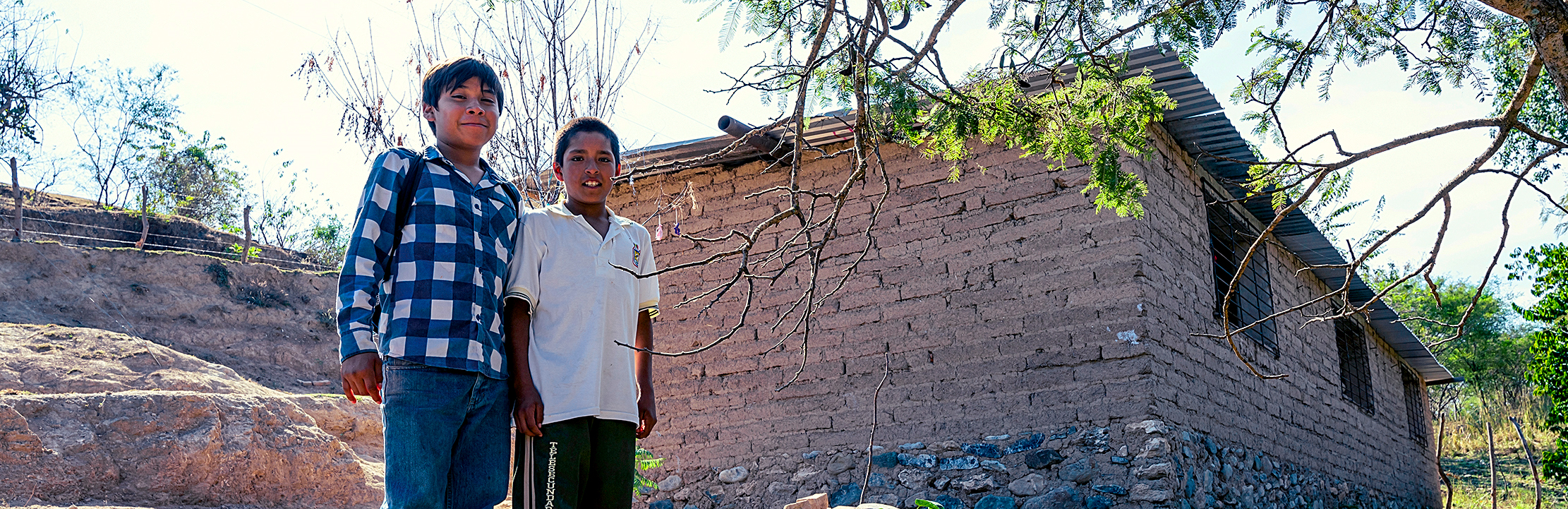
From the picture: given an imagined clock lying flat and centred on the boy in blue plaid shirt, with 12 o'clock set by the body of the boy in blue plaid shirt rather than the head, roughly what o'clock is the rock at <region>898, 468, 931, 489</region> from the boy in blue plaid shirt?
The rock is roughly at 9 o'clock from the boy in blue plaid shirt.

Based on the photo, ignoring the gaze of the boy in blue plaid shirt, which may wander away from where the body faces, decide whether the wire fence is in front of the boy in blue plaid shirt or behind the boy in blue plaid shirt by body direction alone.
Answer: behind

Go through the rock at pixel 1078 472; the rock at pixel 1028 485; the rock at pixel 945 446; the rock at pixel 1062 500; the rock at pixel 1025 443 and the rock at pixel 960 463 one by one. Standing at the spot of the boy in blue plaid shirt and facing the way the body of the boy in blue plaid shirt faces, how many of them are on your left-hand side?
6

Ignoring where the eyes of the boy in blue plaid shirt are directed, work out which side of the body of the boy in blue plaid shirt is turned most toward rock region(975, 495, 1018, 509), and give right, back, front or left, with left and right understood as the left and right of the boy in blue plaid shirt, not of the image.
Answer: left

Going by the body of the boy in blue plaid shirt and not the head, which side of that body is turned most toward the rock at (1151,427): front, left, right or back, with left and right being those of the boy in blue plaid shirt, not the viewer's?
left

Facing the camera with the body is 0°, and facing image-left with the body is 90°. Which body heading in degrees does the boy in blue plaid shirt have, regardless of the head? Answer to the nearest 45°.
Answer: approximately 315°

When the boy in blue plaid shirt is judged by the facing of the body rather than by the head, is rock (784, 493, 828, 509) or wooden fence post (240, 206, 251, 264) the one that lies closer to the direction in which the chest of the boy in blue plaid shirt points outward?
the rock

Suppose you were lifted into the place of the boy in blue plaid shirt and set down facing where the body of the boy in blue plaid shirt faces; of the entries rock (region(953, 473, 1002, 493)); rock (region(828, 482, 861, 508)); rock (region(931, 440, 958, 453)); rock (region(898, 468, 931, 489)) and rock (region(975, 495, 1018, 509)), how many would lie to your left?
5

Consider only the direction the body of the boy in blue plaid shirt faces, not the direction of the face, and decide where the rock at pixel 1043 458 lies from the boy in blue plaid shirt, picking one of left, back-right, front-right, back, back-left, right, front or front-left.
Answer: left

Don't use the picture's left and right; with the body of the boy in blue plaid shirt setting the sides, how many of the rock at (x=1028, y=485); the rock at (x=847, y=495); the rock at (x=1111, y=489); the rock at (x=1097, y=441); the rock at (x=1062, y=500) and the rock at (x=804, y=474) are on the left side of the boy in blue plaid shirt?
6

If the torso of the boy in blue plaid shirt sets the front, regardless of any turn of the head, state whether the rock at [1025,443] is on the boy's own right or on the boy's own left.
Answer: on the boy's own left

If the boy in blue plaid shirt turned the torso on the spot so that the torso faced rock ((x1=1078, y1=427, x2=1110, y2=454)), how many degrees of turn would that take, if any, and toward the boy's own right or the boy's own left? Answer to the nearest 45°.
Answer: approximately 90° to the boy's own left

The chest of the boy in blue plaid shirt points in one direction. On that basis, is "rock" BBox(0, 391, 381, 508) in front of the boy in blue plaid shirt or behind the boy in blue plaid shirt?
behind

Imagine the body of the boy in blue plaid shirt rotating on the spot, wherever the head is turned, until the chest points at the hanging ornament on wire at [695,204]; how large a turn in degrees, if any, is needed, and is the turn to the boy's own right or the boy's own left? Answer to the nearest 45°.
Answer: approximately 135° to the boy's own left

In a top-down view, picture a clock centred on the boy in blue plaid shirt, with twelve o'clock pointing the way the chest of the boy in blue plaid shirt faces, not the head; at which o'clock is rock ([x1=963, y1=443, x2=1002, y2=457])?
The rock is roughly at 9 o'clock from the boy in blue plaid shirt.

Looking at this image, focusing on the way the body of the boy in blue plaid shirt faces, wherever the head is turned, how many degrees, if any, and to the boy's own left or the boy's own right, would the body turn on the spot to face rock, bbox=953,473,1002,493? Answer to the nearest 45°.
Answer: approximately 90° to the boy's own left
